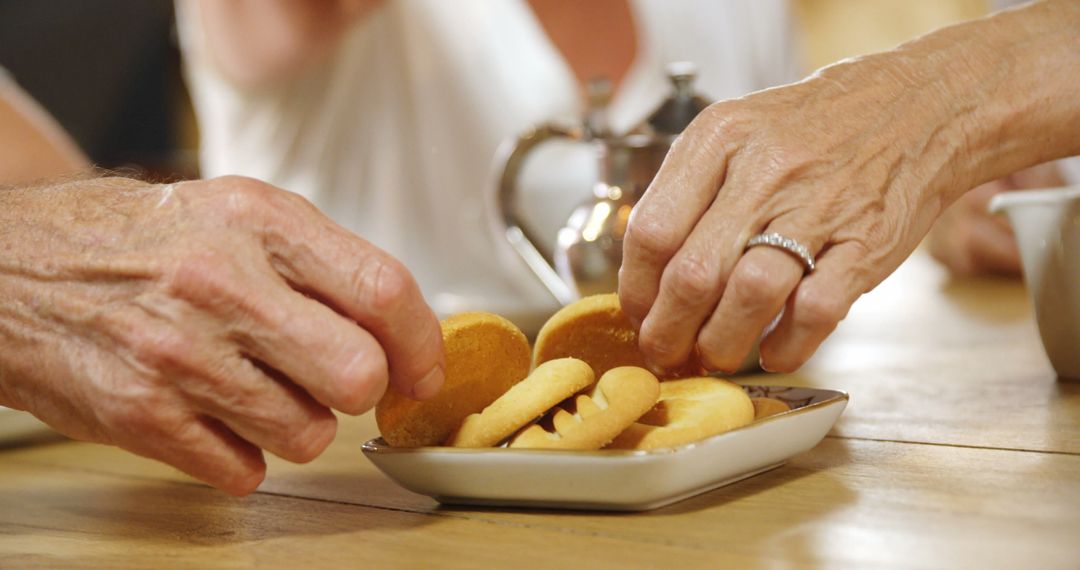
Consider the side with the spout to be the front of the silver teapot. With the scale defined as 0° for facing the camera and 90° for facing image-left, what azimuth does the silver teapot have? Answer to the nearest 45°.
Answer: approximately 270°

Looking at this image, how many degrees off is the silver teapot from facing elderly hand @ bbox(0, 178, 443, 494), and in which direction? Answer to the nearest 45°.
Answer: approximately 135° to its right
